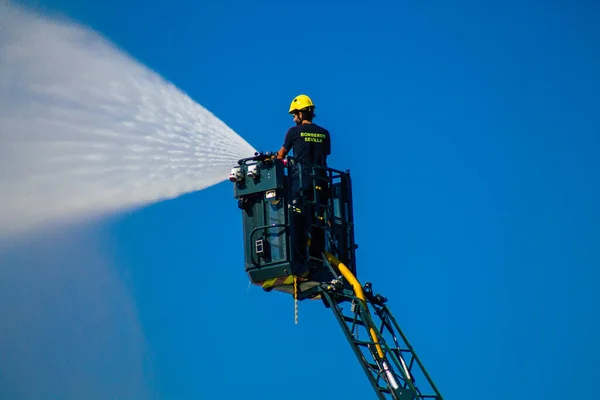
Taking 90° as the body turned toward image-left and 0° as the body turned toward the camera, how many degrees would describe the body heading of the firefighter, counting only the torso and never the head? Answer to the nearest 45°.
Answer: approximately 135°

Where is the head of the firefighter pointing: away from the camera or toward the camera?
away from the camera
